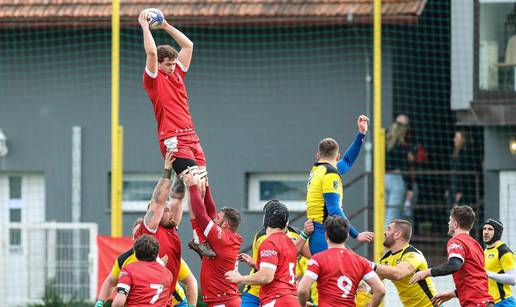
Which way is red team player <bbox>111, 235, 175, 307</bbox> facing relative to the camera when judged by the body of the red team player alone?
away from the camera

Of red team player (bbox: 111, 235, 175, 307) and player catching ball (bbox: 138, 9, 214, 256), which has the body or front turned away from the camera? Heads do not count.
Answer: the red team player

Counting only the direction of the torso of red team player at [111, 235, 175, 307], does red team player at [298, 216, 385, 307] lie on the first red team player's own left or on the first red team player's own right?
on the first red team player's own right

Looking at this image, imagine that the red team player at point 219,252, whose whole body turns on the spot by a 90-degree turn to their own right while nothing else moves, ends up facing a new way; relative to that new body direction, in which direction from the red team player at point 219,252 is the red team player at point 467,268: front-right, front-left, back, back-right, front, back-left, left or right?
right

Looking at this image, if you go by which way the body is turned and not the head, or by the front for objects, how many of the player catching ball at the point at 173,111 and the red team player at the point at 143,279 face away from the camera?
1

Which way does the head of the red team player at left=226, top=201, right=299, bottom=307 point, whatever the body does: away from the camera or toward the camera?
away from the camera

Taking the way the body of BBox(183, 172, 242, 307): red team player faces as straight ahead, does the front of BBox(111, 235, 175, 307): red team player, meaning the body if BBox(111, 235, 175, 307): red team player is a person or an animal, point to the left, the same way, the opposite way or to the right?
to the right

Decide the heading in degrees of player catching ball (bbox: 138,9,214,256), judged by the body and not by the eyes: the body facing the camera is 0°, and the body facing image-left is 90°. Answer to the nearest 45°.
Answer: approximately 315°

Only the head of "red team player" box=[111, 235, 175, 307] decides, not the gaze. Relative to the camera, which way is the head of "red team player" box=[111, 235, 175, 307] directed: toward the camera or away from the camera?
away from the camera

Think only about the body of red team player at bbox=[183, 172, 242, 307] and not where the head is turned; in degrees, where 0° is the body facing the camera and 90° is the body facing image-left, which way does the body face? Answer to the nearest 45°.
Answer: approximately 90°

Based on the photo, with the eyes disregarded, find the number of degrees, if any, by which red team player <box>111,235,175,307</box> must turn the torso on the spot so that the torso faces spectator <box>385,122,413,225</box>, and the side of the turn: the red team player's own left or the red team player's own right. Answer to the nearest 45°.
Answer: approximately 45° to the red team player's own right
